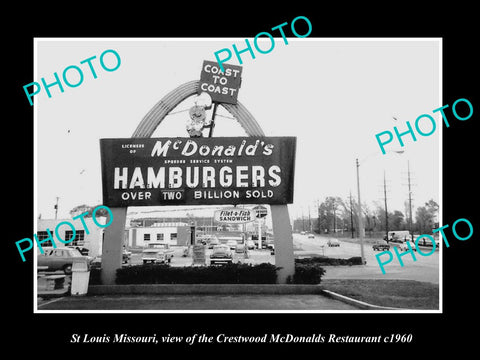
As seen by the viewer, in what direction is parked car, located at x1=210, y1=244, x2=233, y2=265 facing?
toward the camera

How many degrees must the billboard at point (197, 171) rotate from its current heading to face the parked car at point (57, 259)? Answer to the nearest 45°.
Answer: approximately 135° to its right

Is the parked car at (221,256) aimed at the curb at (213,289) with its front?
yes

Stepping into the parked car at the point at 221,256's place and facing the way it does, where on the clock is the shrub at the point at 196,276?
The shrub is roughly at 12 o'clock from the parked car.

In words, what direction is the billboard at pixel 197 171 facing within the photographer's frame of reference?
facing the viewer

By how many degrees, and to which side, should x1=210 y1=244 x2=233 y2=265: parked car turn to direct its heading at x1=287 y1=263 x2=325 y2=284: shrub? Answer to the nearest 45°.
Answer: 0° — it already faces it

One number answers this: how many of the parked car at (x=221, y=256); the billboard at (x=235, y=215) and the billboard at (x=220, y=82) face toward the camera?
3

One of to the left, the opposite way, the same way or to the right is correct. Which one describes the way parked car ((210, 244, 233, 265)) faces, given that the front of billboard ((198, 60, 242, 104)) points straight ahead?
the same way

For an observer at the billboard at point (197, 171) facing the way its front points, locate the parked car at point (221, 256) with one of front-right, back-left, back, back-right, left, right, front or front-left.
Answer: back

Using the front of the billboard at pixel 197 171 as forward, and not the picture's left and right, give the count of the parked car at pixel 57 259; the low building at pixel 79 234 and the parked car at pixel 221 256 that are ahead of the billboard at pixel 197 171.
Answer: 0

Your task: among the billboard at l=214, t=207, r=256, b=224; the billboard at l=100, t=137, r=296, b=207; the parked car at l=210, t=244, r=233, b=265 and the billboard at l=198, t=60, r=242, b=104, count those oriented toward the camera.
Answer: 4

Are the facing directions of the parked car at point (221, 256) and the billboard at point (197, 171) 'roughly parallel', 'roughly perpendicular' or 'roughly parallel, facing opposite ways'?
roughly parallel

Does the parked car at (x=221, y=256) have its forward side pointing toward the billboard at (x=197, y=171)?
yes

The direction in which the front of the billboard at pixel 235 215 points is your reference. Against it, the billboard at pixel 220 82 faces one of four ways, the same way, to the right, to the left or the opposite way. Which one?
the same way
